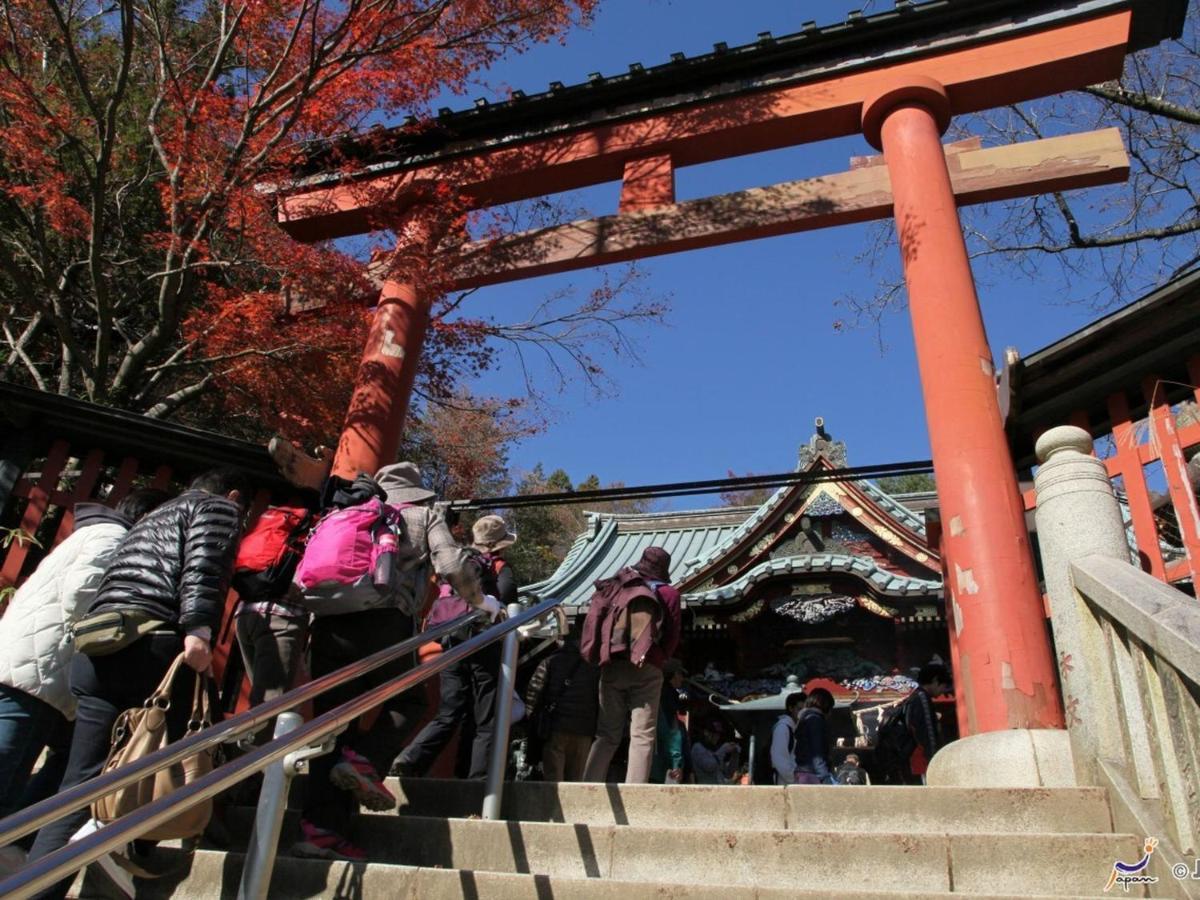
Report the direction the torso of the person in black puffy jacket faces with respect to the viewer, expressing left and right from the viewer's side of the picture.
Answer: facing away from the viewer and to the right of the viewer

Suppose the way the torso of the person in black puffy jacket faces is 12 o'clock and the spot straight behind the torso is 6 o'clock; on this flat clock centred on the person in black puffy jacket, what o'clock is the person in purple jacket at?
The person in purple jacket is roughly at 1 o'clock from the person in black puffy jacket.

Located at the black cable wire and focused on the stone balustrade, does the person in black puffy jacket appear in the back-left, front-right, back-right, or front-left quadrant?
front-right

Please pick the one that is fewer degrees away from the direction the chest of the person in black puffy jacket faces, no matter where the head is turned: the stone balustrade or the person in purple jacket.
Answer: the person in purple jacket

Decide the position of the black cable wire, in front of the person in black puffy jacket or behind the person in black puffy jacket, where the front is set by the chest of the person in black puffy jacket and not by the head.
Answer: in front

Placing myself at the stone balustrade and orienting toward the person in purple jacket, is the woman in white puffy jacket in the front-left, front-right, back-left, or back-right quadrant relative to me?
front-left

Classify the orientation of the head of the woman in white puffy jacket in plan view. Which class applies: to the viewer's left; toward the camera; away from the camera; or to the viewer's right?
away from the camera
